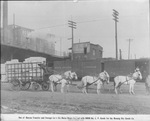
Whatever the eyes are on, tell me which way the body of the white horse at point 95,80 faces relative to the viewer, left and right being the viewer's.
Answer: facing to the right of the viewer

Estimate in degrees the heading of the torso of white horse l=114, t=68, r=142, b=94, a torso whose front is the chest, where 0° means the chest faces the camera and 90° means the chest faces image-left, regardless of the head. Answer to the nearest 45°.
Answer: approximately 270°

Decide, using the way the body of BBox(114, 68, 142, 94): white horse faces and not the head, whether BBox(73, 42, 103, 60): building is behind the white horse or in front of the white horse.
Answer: behind

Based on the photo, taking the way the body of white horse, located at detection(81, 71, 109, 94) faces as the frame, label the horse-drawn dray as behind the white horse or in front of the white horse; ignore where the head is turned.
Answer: behind

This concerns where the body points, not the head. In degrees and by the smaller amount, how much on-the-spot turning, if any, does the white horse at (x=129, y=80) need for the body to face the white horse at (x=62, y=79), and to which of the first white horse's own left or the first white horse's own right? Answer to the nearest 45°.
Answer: approximately 180°

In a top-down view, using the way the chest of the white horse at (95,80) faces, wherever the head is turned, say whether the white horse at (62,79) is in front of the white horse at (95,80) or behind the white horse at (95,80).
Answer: behind

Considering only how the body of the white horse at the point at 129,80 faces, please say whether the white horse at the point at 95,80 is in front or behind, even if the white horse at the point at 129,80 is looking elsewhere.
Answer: behind

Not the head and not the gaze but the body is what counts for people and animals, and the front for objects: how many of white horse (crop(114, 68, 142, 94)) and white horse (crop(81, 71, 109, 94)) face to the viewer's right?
2

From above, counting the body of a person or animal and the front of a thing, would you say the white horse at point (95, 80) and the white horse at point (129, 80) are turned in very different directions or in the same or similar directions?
same or similar directions
